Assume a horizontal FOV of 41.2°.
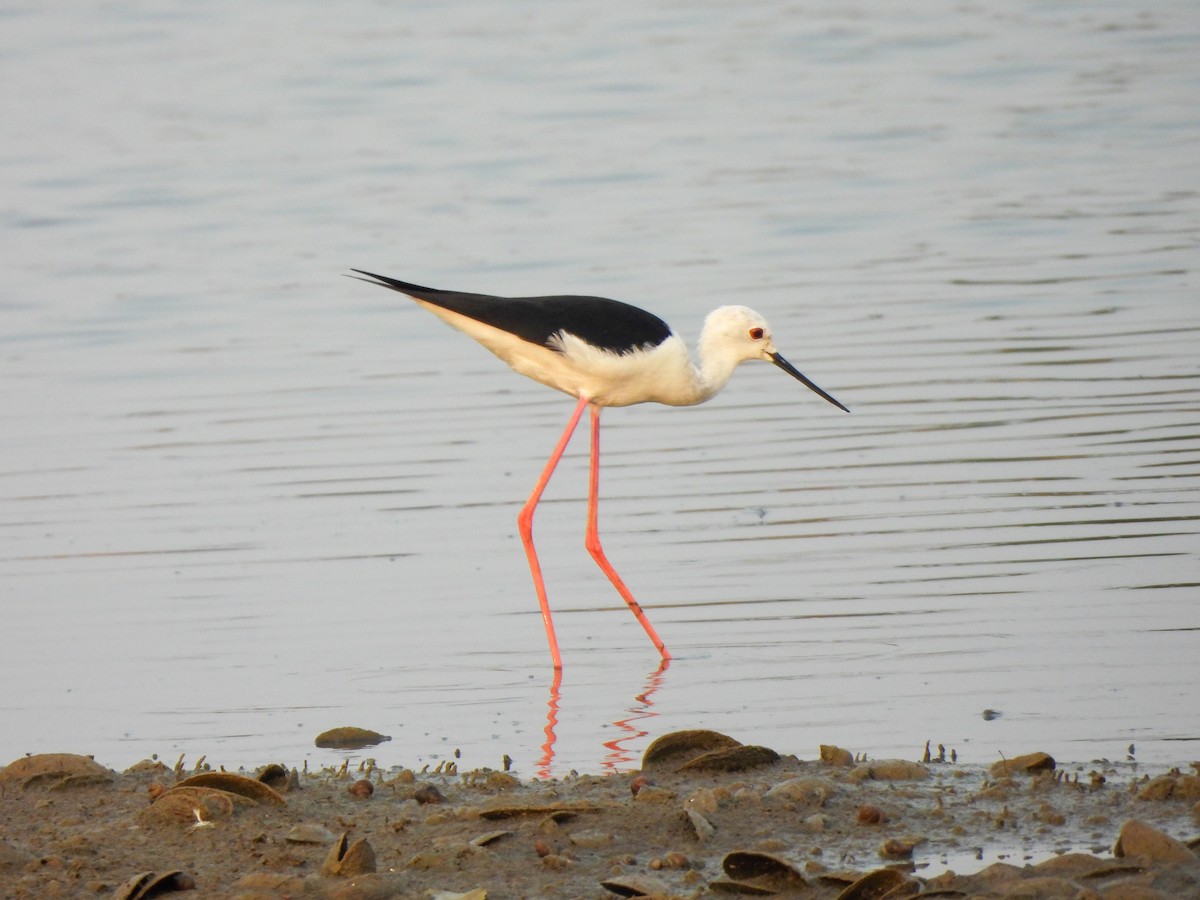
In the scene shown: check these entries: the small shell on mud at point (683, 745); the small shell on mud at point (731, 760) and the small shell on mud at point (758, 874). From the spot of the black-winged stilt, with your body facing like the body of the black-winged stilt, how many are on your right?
3

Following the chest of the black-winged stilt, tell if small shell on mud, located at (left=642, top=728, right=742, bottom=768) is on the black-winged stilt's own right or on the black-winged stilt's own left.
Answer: on the black-winged stilt's own right

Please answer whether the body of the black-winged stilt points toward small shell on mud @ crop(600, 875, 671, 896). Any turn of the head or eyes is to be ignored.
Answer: no

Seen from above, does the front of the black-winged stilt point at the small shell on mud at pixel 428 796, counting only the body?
no

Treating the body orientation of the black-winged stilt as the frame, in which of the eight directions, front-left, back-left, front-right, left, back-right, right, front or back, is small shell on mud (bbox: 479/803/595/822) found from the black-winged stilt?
right

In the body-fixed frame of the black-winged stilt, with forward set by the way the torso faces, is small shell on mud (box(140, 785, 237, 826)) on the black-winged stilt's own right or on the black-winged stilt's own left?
on the black-winged stilt's own right

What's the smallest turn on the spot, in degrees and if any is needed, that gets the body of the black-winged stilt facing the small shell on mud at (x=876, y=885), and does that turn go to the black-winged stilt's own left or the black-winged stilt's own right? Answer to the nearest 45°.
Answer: approximately 90° to the black-winged stilt's own right

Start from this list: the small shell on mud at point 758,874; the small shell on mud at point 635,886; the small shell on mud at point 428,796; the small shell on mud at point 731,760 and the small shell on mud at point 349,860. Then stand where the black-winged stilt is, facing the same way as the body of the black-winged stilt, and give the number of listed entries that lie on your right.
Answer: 5

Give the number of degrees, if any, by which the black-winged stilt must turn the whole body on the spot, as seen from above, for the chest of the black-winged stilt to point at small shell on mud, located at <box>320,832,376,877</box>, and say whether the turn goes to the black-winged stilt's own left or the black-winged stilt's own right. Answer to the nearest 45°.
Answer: approximately 90° to the black-winged stilt's own right

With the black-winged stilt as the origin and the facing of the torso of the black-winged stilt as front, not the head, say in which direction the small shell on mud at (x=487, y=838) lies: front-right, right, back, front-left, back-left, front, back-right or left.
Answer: right

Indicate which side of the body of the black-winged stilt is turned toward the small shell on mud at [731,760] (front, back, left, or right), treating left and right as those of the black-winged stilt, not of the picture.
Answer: right

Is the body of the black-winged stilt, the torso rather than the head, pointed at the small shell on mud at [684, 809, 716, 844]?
no

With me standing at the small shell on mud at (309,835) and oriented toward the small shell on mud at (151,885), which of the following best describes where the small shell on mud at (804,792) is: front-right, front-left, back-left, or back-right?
back-left

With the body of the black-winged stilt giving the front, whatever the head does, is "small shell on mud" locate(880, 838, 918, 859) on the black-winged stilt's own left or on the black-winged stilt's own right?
on the black-winged stilt's own right

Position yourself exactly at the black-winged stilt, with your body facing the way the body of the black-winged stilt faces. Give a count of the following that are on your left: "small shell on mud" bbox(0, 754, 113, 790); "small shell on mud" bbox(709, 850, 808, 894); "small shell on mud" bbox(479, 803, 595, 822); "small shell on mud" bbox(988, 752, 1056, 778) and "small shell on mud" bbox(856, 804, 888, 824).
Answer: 0

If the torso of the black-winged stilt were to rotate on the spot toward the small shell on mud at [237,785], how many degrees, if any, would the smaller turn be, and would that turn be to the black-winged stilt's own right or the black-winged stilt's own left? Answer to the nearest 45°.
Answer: approximately 90° to the black-winged stilt's own right

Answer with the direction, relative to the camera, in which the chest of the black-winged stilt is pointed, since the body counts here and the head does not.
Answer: to the viewer's right
